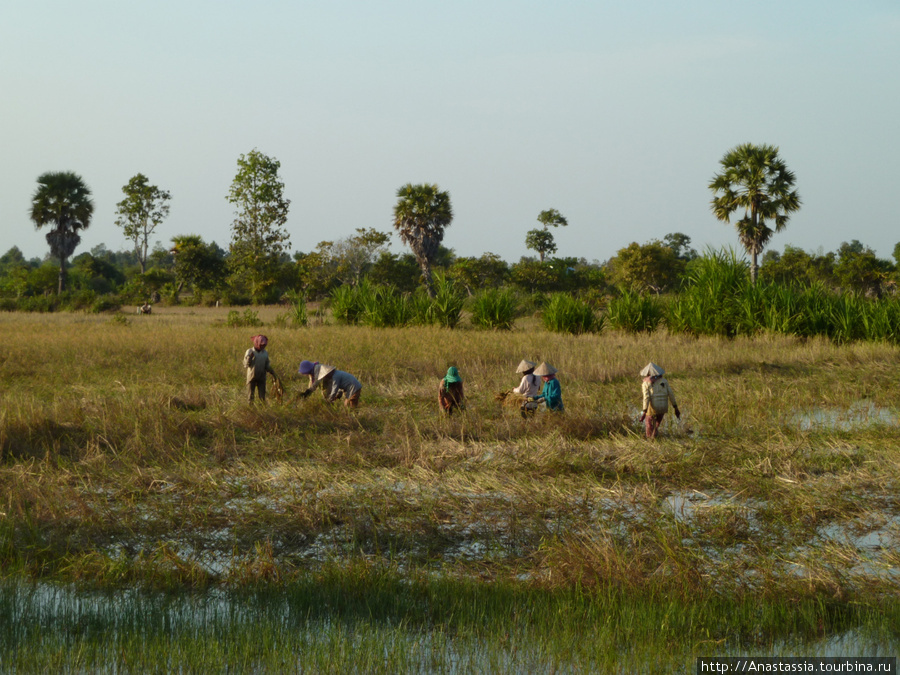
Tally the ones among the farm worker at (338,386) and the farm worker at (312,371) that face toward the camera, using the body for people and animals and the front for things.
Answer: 0

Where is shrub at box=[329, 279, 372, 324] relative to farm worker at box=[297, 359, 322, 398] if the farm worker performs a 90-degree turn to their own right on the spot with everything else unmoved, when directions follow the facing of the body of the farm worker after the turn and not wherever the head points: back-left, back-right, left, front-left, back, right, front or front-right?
front

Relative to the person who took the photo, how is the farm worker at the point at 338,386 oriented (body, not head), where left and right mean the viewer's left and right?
facing to the left of the viewer

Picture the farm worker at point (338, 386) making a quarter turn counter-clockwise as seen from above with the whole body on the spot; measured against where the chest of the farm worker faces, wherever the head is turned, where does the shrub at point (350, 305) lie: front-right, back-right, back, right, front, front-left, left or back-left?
back

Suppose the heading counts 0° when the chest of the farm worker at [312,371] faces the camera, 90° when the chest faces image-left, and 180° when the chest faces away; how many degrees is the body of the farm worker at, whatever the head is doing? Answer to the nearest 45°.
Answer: approximately 90°

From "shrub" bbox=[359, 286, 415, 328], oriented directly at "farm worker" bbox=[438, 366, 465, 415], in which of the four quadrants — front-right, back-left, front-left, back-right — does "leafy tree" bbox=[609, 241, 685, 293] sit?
back-left

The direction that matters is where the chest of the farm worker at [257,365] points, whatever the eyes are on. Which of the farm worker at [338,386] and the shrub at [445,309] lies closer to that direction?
the farm worker

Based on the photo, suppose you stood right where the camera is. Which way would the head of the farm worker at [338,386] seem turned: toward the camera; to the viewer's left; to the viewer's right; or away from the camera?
to the viewer's left

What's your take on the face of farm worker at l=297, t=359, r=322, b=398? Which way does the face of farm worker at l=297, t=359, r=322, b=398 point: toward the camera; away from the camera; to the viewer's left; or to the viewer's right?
to the viewer's left
